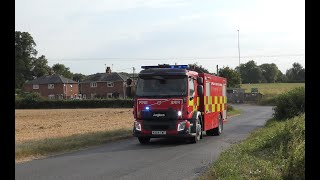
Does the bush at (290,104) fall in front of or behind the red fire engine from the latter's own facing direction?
behind

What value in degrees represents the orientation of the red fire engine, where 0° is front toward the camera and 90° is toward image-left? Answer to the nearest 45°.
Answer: approximately 45°
